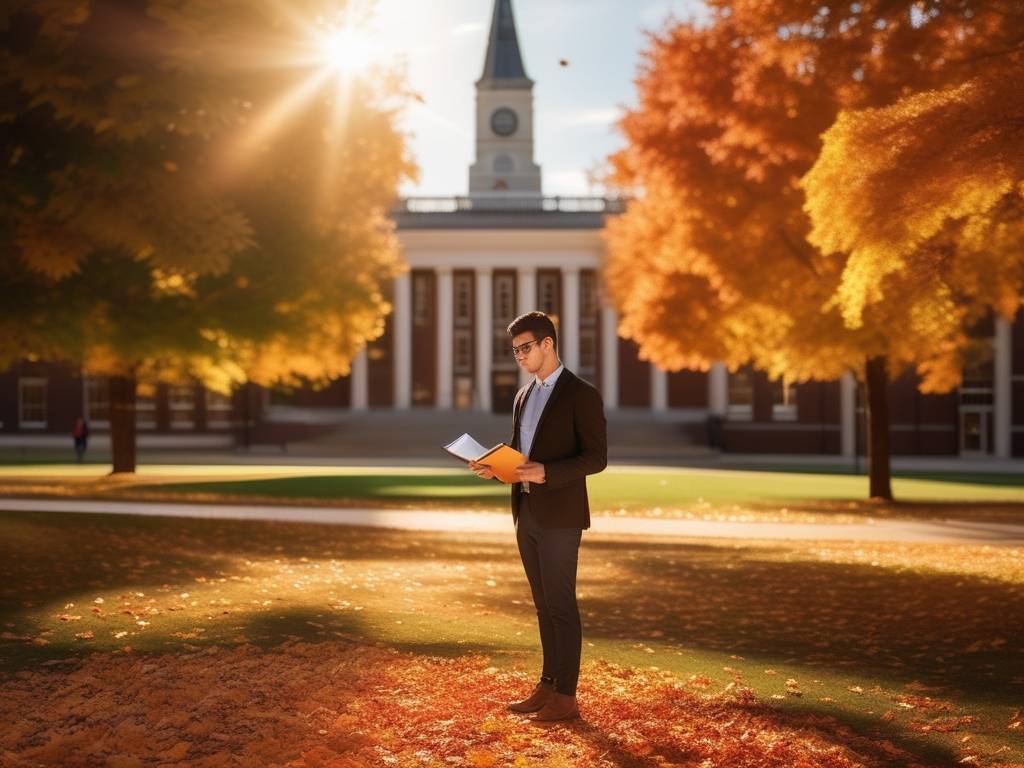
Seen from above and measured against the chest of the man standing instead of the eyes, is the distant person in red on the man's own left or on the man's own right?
on the man's own right

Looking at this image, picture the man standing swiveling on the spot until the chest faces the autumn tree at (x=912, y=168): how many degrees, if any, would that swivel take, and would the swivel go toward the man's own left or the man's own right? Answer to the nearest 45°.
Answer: approximately 180°

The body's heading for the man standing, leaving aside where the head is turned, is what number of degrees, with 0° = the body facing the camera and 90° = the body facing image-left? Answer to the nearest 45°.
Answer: approximately 45°

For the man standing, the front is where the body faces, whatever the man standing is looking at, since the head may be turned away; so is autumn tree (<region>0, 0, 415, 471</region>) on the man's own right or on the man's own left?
on the man's own right
